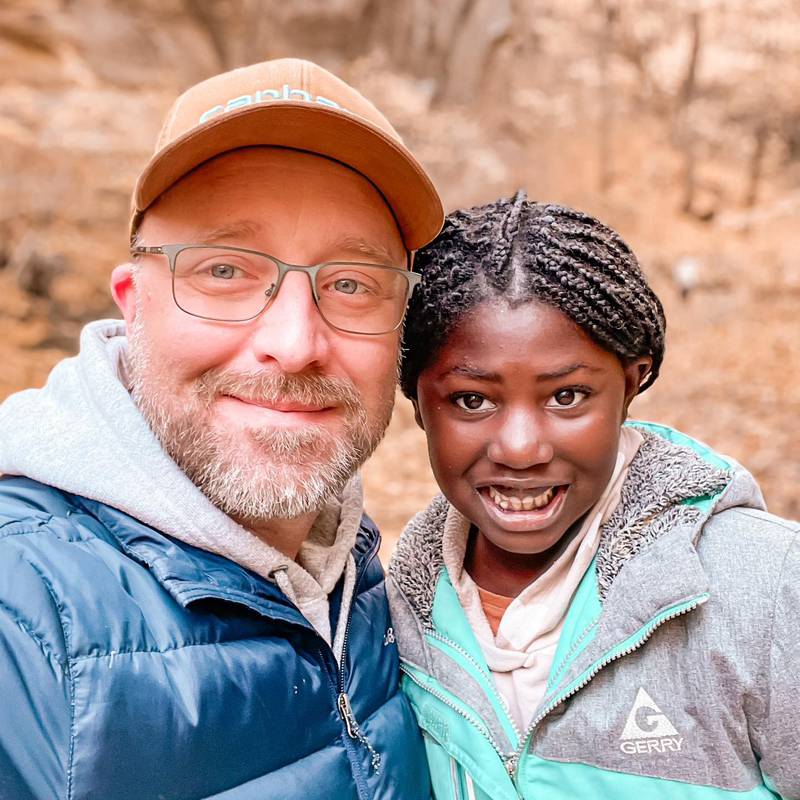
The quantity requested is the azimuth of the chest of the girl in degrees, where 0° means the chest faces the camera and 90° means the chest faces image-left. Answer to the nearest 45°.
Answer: approximately 45°

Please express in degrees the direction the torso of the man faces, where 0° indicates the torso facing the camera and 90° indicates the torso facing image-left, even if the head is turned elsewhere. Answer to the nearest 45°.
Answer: approximately 315°

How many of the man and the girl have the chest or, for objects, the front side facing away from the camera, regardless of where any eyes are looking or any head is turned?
0
